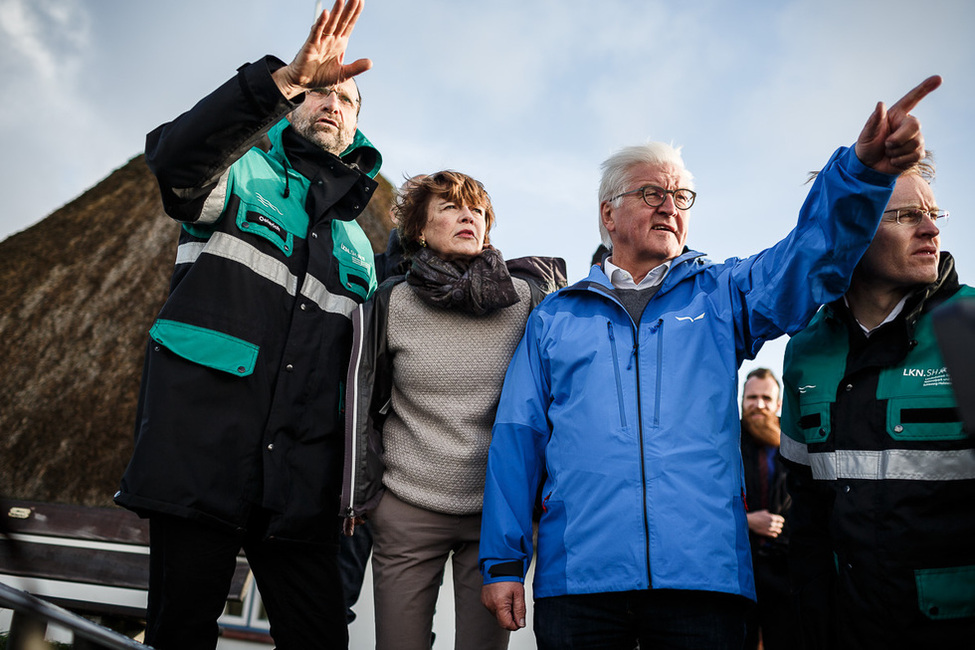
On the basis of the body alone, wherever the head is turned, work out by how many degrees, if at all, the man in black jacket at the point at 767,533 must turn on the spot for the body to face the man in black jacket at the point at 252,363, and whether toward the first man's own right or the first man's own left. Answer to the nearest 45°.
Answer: approximately 45° to the first man's own right

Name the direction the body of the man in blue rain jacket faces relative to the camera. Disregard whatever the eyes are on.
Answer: toward the camera

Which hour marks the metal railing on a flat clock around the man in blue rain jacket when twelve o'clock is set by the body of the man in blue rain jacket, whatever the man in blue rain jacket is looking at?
The metal railing is roughly at 1 o'clock from the man in blue rain jacket.

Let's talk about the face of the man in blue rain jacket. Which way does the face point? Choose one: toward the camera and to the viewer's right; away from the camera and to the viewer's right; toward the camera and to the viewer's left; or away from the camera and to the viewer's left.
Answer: toward the camera and to the viewer's right

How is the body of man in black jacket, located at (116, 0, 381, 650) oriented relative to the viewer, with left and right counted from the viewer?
facing the viewer and to the right of the viewer

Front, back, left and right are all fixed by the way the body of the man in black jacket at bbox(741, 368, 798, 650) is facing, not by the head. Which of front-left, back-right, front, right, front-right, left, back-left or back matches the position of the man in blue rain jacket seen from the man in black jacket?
front

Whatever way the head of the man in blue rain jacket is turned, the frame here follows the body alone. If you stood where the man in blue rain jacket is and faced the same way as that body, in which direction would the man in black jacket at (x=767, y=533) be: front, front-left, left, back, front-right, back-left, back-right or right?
back

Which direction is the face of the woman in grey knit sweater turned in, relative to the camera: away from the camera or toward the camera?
toward the camera

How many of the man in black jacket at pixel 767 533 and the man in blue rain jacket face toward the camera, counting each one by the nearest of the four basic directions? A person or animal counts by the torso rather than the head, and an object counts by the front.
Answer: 2

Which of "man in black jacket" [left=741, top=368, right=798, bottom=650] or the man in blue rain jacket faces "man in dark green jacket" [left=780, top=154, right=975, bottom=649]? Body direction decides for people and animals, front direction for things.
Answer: the man in black jacket

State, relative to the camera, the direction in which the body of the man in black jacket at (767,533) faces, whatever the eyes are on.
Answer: toward the camera

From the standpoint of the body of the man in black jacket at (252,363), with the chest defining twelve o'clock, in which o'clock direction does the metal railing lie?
The metal railing is roughly at 2 o'clock from the man in black jacket.
